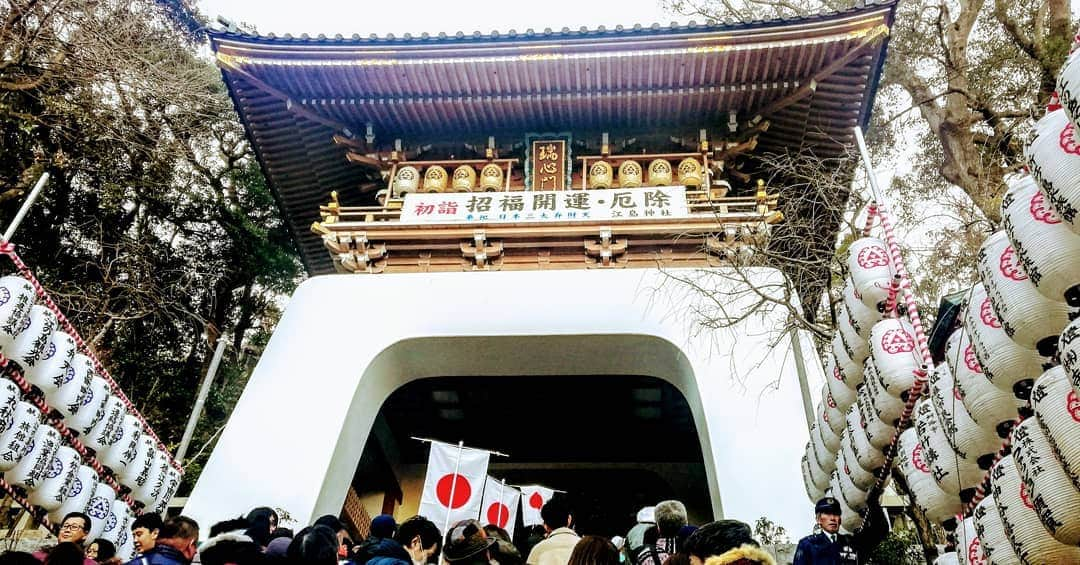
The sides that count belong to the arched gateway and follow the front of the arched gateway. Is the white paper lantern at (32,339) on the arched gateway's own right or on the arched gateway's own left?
on the arched gateway's own right

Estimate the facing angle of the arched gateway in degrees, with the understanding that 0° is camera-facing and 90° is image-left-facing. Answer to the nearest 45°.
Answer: approximately 0°

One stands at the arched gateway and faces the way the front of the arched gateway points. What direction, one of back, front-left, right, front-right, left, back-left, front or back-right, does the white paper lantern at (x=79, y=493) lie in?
right

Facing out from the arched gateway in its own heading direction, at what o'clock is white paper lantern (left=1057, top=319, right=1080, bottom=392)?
The white paper lantern is roughly at 11 o'clock from the arched gateway.
